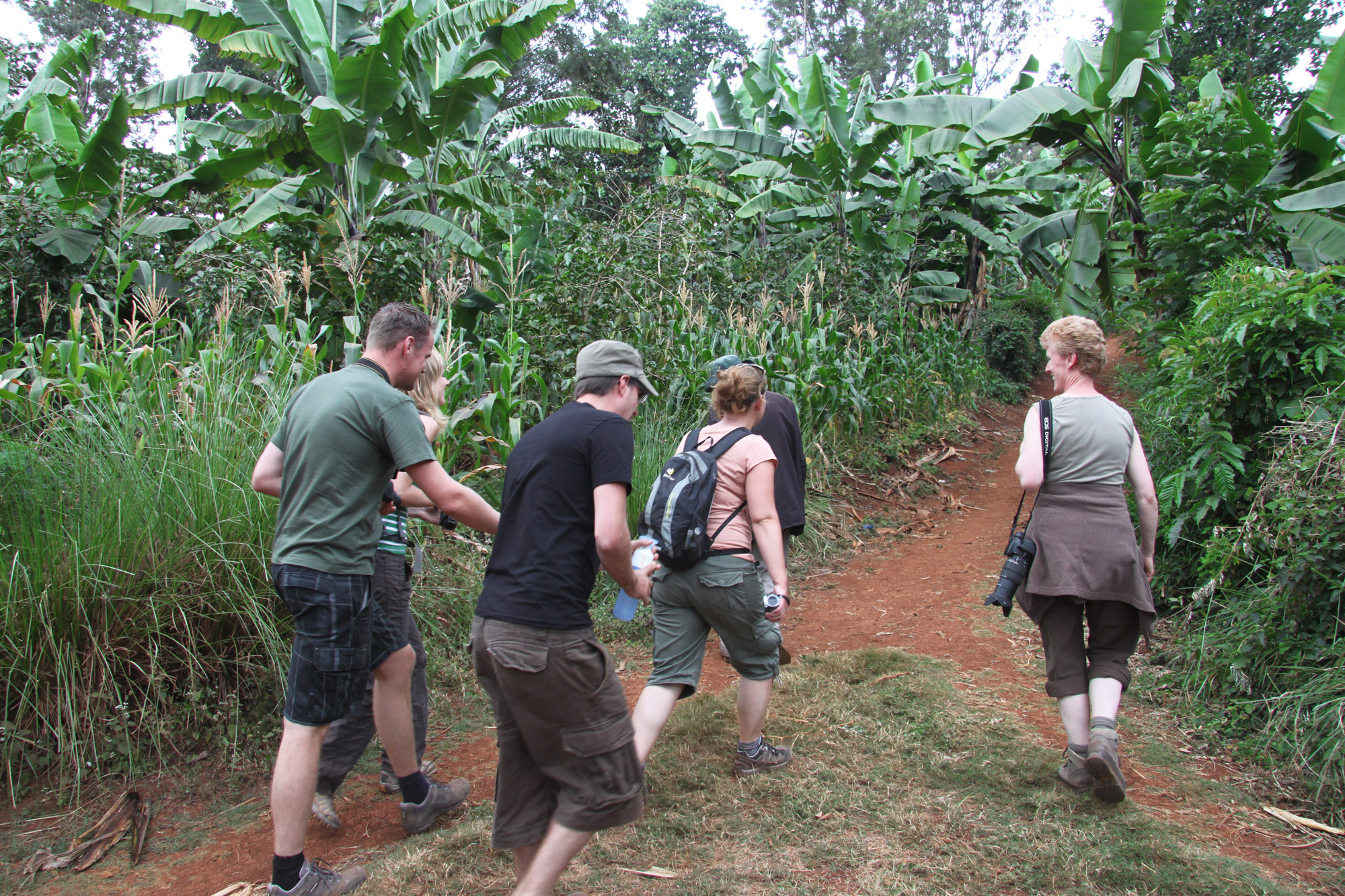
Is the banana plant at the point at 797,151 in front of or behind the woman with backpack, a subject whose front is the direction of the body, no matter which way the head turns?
in front

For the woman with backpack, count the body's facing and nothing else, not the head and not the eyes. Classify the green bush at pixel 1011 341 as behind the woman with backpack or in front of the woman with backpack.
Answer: in front

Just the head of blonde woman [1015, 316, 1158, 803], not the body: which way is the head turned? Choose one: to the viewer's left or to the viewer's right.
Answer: to the viewer's left

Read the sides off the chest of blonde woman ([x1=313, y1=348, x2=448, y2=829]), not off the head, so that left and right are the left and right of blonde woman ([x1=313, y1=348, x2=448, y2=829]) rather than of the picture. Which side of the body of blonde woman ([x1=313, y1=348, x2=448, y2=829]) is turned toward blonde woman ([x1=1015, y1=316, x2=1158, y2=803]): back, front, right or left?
front

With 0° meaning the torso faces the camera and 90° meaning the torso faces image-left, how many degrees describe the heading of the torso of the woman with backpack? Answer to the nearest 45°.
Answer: approximately 225°

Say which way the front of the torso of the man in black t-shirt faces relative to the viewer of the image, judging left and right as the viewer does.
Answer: facing away from the viewer and to the right of the viewer

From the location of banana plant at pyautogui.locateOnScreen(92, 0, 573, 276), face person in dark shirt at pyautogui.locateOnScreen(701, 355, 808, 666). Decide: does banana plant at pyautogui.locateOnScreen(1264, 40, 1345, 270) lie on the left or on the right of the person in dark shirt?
left

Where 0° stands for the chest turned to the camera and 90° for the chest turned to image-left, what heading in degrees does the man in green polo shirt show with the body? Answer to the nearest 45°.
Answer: approximately 225°

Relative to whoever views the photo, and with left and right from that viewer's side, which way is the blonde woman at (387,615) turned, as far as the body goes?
facing to the right of the viewer

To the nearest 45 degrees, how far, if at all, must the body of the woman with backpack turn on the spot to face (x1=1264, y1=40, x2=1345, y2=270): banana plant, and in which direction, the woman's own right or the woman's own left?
0° — they already face it

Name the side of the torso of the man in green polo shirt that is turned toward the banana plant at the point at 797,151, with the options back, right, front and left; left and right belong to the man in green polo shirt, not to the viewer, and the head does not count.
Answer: front

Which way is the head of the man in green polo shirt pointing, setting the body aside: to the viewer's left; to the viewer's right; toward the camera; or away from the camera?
to the viewer's right
